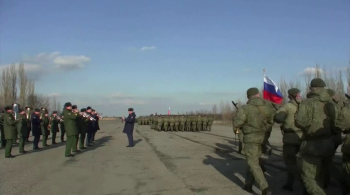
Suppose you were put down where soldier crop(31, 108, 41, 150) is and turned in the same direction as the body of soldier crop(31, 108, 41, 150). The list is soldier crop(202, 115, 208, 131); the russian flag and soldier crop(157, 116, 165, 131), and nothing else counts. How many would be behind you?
0

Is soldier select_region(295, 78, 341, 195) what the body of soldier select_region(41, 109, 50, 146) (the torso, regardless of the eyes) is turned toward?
no

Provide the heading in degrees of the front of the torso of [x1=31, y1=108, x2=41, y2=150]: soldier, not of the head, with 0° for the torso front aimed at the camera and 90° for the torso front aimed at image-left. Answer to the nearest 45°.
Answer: approximately 270°

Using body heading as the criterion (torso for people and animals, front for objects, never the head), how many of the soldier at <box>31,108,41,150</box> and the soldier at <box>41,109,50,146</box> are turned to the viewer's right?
2

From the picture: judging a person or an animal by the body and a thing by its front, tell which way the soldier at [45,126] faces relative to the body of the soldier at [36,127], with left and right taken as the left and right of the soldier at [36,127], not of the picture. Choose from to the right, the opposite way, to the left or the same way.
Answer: the same way

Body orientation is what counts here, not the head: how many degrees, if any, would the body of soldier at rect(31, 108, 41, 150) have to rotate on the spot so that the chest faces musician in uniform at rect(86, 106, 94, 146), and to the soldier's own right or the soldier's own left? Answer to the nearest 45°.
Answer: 0° — they already face them

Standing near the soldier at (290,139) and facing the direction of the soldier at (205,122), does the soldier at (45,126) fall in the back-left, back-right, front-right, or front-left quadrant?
front-left

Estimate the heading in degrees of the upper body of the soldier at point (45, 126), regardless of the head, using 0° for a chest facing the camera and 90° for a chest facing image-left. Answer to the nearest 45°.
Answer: approximately 270°

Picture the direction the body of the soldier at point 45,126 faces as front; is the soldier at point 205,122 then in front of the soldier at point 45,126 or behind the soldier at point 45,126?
in front

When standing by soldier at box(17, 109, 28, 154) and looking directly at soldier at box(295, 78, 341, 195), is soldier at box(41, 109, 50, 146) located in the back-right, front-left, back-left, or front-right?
back-left

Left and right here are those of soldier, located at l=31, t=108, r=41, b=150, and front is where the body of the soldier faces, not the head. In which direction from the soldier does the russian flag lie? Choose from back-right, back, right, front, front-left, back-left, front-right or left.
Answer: front-right
